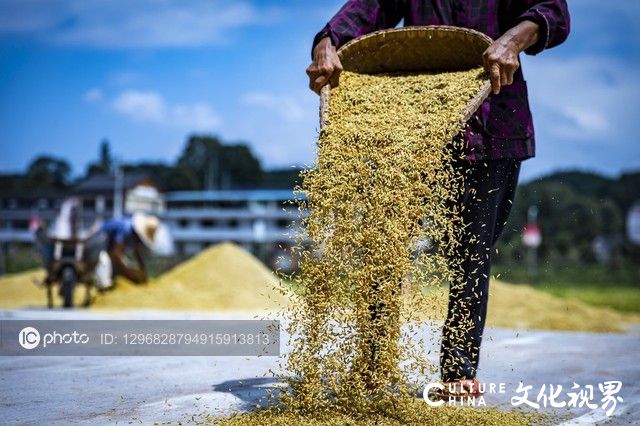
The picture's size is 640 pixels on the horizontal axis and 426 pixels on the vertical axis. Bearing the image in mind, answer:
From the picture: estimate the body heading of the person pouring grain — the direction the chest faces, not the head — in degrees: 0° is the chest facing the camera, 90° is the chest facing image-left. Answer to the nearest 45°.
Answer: approximately 45°
